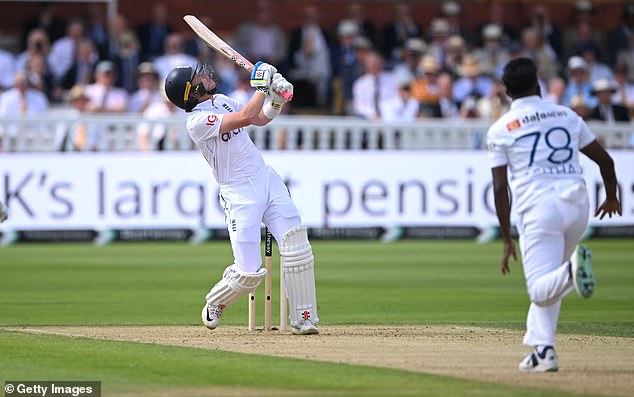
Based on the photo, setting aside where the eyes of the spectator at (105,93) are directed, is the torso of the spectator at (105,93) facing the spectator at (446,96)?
no

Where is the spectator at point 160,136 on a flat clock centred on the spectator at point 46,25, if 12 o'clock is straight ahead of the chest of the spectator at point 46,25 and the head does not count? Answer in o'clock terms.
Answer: the spectator at point 160,136 is roughly at 11 o'clock from the spectator at point 46,25.

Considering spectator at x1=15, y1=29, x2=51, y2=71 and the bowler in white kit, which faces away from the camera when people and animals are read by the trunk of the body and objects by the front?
the bowler in white kit

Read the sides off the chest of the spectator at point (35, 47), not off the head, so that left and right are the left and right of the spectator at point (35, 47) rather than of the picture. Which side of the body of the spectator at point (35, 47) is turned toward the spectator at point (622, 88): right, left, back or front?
left

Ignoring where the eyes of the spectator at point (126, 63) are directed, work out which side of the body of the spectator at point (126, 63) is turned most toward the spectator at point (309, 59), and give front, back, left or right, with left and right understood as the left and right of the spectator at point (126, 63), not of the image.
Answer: left

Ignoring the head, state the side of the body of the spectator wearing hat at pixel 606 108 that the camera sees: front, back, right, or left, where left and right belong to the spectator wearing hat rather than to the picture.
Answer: front

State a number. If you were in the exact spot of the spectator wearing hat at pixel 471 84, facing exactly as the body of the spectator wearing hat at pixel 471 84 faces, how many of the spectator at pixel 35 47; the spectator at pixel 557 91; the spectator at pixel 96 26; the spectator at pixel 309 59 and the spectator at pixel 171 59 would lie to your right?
4

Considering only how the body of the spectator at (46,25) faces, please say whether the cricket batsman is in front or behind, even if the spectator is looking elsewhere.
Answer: in front

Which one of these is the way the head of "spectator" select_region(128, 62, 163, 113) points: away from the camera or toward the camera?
toward the camera

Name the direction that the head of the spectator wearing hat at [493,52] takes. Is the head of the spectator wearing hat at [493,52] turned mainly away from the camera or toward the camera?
toward the camera

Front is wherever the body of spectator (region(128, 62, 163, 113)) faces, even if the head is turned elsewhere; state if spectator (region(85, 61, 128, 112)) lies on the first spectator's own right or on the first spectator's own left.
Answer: on the first spectator's own right

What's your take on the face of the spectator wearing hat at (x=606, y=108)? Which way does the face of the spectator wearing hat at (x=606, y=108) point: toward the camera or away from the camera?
toward the camera

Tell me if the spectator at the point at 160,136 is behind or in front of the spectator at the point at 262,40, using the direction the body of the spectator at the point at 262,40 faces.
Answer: in front

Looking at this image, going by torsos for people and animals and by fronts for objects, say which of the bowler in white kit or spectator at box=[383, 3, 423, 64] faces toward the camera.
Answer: the spectator

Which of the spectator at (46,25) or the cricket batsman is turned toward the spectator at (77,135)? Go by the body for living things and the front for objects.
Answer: the spectator at (46,25)

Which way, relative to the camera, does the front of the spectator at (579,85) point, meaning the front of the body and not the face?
toward the camera

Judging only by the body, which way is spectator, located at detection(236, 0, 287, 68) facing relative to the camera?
toward the camera

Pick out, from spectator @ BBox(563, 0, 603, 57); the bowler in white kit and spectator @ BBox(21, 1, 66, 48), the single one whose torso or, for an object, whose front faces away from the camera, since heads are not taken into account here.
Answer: the bowler in white kit
